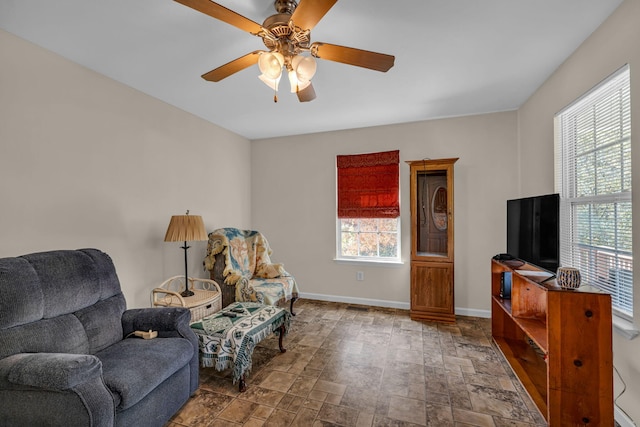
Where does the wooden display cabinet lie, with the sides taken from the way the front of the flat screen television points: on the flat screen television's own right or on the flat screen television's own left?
on the flat screen television's own right

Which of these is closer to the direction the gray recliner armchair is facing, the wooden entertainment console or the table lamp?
the wooden entertainment console

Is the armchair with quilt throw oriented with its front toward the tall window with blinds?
yes

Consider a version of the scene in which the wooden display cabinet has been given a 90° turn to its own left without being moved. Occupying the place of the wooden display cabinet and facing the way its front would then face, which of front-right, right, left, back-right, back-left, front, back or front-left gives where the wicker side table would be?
back-right

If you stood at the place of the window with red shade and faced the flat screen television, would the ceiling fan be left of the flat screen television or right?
right

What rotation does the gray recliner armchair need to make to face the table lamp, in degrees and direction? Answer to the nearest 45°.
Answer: approximately 90° to its left

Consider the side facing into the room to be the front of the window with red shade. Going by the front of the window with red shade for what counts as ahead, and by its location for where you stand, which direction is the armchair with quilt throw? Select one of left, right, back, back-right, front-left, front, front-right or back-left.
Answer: front-right

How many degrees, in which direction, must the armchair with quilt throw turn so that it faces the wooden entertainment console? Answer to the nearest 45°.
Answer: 0° — it already faces it

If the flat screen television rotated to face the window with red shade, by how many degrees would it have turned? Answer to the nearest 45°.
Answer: approximately 90° to its right

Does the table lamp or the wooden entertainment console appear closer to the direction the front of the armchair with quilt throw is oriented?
the wooden entertainment console

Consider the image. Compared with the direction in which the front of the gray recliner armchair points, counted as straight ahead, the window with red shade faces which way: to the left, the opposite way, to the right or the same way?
to the right

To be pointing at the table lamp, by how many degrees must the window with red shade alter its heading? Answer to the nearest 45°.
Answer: approximately 45° to its right

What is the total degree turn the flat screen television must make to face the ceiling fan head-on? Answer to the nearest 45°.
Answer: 0° — it already faces it

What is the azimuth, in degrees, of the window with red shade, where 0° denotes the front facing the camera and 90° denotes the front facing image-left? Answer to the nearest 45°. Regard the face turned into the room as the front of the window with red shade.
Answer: approximately 0°

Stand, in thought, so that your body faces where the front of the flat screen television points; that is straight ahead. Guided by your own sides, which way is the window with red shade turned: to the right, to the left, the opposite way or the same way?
to the left

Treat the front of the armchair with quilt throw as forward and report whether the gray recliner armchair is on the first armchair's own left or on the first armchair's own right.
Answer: on the first armchair's own right

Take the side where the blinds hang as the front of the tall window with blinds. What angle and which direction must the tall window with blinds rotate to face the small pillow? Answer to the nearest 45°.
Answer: approximately 45° to its right
